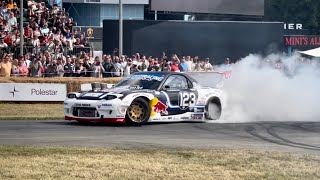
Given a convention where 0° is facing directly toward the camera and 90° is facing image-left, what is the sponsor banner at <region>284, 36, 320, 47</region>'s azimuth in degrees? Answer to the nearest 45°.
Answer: approximately 0°

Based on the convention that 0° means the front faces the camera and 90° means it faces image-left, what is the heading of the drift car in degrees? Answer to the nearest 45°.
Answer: approximately 45°

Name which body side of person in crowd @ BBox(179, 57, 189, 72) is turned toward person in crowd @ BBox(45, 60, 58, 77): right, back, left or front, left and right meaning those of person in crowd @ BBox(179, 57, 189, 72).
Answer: right

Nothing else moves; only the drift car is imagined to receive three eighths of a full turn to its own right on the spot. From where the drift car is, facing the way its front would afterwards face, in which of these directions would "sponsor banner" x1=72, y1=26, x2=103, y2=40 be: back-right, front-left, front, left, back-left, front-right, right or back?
front

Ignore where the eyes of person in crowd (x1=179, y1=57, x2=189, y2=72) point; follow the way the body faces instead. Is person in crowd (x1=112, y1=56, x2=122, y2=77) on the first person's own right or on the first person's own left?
on the first person's own right

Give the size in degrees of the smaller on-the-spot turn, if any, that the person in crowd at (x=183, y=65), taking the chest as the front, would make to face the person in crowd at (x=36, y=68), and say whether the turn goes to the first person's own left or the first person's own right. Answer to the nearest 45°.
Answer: approximately 90° to the first person's own right

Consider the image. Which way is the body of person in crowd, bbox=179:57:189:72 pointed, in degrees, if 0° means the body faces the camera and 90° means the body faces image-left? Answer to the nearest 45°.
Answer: approximately 0°
